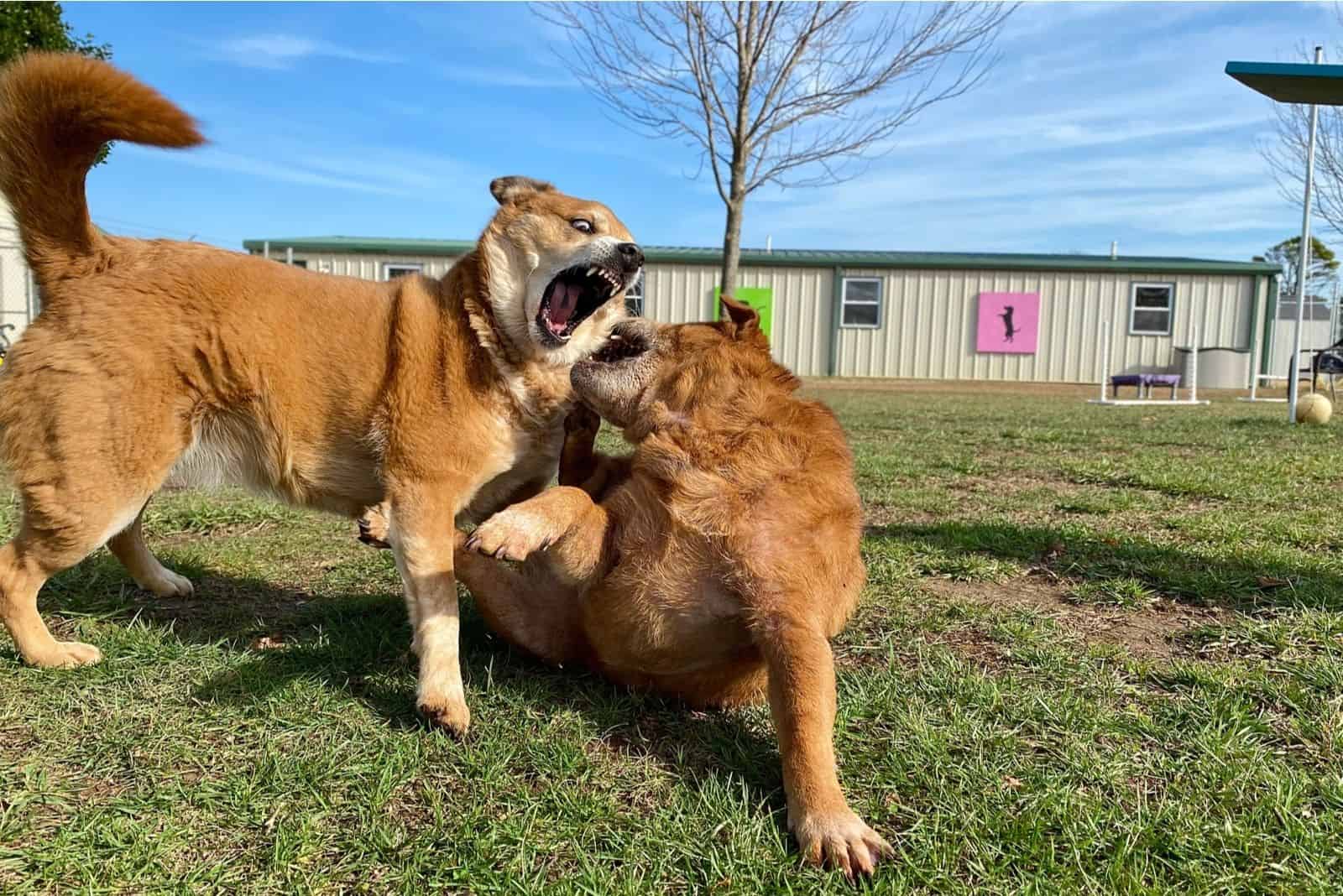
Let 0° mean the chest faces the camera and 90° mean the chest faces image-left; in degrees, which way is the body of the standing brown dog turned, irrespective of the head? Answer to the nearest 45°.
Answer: approximately 270°

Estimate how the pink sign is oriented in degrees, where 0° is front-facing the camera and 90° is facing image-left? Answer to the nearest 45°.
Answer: approximately 0°

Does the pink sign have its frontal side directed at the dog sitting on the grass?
yes
